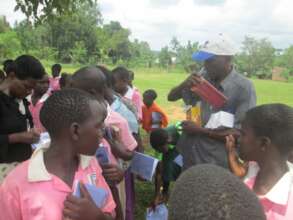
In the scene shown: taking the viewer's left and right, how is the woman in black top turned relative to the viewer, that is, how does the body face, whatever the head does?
facing the viewer and to the right of the viewer

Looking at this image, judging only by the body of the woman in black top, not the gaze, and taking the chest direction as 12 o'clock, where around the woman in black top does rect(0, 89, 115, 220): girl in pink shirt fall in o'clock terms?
The girl in pink shirt is roughly at 1 o'clock from the woman in black top.

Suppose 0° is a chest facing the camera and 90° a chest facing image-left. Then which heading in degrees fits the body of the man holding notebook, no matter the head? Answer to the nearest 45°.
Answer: approximately 45°

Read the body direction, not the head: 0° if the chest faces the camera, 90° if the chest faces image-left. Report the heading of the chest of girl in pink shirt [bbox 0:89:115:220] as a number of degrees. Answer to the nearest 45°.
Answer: approximately 315°

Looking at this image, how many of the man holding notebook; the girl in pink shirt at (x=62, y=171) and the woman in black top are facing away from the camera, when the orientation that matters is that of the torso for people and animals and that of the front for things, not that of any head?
0

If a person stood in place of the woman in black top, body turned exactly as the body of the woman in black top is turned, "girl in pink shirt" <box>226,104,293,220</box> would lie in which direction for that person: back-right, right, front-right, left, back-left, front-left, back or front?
front

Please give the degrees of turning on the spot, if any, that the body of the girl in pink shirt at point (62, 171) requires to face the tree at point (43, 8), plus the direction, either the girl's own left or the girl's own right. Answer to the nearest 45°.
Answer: approximately 135° to the girl's own left

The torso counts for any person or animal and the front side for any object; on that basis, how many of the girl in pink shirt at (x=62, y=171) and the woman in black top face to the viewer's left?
0

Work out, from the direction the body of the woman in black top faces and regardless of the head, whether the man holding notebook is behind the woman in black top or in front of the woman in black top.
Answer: in front

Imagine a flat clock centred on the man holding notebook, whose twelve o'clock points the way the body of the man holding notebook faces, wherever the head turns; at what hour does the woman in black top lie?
The woman in black top is roughly at 1 o'clock from the man holding notebook.

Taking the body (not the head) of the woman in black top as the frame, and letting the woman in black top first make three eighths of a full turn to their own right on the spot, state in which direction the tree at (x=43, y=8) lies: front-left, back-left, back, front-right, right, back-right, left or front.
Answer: right

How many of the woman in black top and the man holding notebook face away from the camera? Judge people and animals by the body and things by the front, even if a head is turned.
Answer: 0

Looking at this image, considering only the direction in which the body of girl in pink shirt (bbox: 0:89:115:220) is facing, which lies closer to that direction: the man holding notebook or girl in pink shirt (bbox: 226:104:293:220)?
the girl in pink shirt
